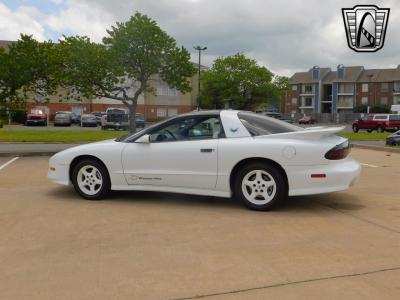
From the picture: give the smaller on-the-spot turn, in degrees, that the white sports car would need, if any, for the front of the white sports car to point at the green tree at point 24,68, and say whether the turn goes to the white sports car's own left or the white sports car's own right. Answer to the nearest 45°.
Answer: approximately 45° to the white sports car's own right

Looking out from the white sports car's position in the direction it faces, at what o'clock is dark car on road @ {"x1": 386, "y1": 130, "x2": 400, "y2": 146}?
The dark car on road is roughly at 4 o'clock from the white sports car.

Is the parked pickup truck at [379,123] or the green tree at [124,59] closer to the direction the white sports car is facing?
the green tree

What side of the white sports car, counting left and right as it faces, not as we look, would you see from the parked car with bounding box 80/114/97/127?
right

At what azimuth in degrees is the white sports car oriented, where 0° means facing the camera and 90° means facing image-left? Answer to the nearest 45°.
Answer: approximately 90°

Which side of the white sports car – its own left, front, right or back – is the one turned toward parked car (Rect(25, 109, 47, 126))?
right
